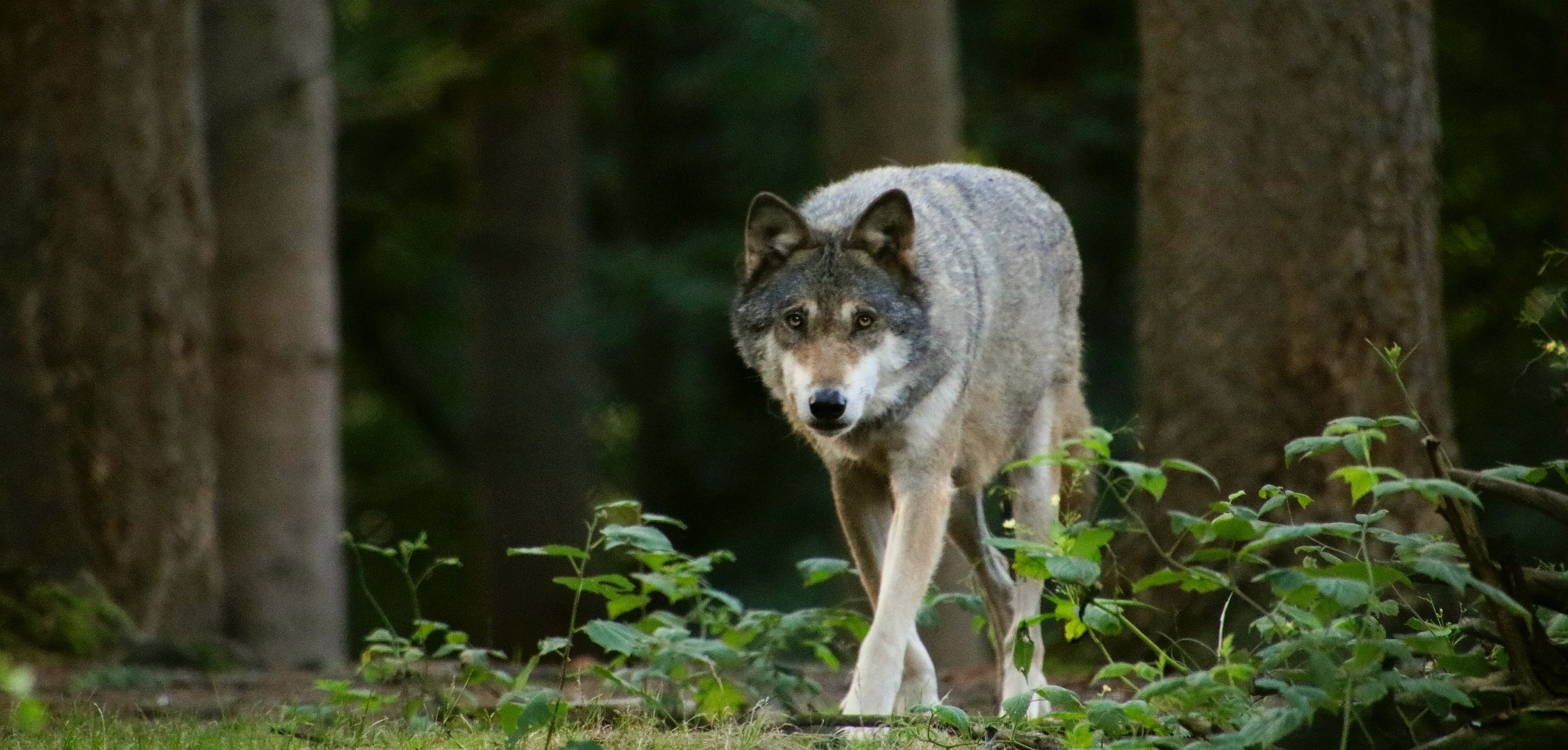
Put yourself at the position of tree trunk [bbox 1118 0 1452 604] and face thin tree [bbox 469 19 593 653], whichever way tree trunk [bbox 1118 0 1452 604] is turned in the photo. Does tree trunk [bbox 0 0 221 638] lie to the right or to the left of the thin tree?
left

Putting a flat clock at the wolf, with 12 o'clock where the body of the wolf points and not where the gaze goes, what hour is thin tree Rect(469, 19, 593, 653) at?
The thin tree is roughly at 4 o'clock from the wolf.

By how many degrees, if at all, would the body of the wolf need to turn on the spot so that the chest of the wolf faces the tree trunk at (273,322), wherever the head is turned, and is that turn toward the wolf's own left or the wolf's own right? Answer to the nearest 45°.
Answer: approximately 90° to the wolf's own right

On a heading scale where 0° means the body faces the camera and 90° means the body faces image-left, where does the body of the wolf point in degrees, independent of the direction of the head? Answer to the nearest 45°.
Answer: approximately 45°

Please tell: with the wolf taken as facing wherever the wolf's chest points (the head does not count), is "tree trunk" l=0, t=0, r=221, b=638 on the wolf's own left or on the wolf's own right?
on the wolf's own right

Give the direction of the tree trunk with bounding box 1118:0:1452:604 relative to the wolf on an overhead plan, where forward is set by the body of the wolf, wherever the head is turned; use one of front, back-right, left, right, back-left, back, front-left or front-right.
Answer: back

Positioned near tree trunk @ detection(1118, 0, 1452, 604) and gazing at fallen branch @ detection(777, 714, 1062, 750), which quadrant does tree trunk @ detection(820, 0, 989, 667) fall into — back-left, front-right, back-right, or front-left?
back-right
